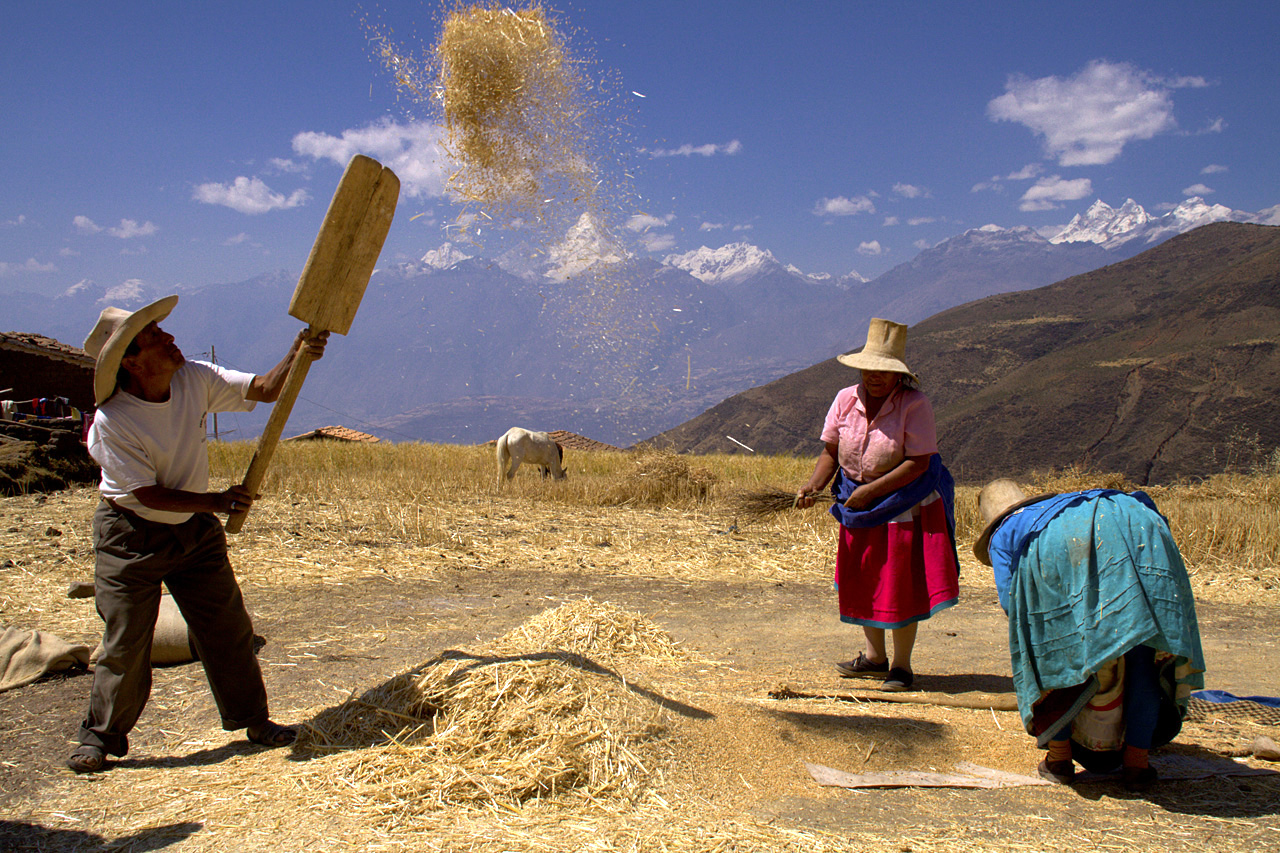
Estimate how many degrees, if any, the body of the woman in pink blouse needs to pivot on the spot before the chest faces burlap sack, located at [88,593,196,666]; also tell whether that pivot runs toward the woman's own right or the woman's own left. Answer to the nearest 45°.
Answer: approximately 45° to the woman's own right

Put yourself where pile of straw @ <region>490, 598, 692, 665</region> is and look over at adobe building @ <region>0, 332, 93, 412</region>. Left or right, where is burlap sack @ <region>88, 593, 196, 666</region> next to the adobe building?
left

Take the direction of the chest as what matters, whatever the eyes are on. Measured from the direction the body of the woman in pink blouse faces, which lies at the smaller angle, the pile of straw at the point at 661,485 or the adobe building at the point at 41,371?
the adobe building

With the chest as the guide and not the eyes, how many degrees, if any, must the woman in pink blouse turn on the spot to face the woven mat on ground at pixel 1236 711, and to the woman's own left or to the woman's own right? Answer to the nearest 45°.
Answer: approximately 135° to the woman's own left

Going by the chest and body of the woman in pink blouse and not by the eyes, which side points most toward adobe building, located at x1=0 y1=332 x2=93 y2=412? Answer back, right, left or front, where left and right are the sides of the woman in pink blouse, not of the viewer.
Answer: right

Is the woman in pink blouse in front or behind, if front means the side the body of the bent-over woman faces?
in front

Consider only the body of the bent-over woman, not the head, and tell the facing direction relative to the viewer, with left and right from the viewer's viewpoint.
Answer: facing away from the viewer and to the left of the viewer

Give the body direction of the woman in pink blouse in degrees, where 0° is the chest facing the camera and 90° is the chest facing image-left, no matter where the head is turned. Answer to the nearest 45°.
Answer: approximately 45°

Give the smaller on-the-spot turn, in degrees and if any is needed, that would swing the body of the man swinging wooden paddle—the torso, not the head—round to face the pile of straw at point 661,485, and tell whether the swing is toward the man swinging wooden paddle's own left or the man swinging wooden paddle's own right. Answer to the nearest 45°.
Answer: approximately 90° to the man swinging wooden paddle's own left

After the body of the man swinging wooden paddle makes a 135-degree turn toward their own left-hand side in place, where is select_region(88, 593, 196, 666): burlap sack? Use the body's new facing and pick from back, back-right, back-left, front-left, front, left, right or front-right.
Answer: front

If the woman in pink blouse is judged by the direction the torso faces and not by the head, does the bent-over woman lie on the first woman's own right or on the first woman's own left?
on the first woman's own left

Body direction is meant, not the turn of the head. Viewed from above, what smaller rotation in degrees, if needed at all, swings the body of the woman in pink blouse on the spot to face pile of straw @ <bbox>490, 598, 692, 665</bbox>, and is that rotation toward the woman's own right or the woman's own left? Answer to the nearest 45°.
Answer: approximately 45° to the woman's own right

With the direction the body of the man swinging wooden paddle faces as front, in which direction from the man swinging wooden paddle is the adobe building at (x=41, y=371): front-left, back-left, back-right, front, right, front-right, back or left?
back-left

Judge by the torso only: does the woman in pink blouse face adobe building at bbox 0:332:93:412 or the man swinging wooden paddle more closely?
the man swinging wooden paddle
